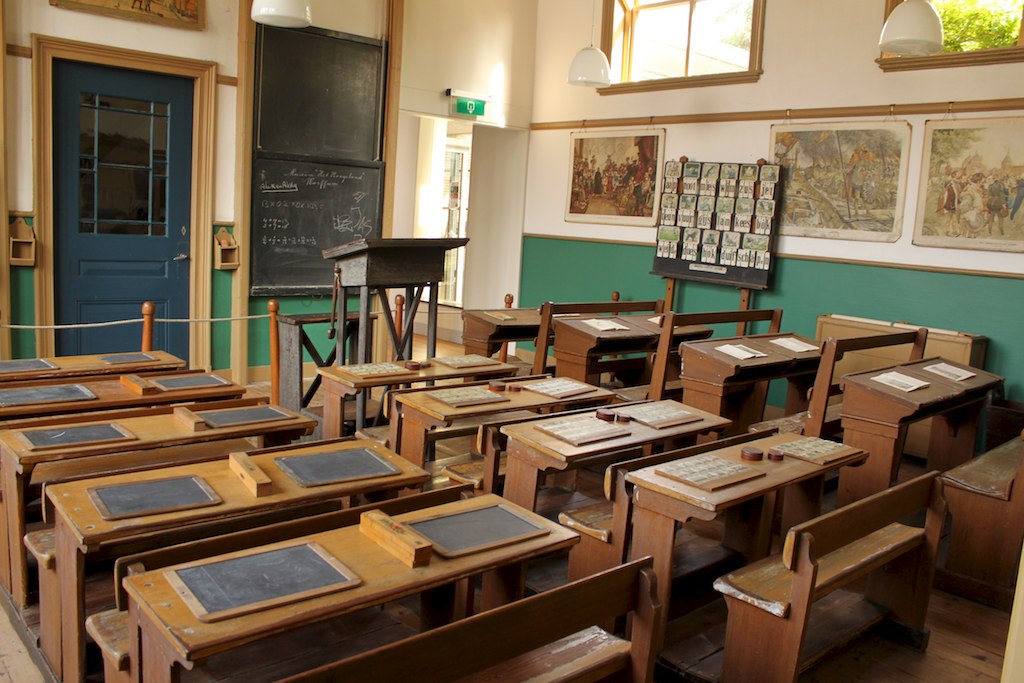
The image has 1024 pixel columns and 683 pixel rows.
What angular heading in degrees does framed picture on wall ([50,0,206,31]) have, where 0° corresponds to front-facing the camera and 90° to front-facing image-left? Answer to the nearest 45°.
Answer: approximately 315°
